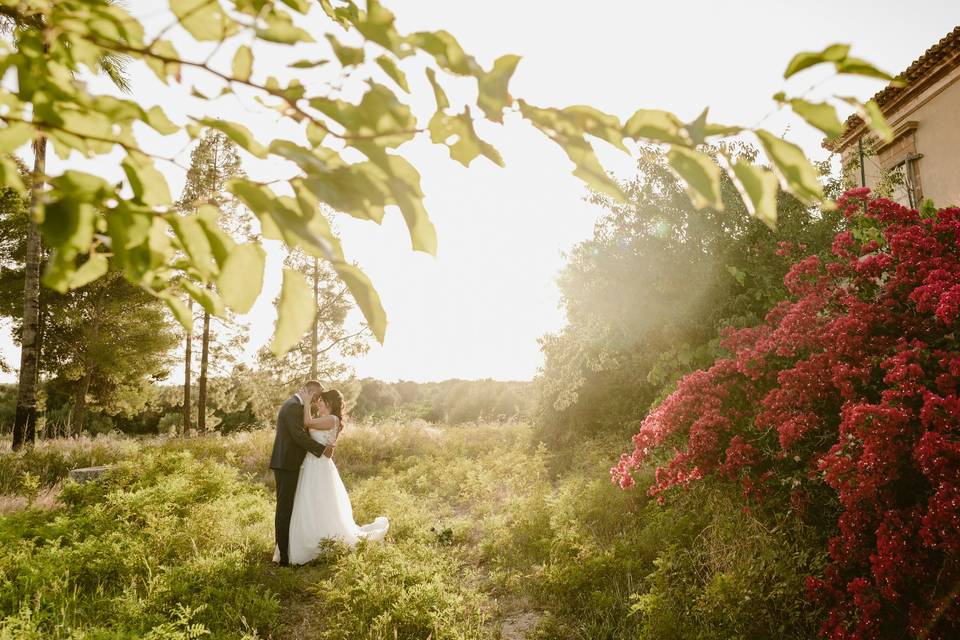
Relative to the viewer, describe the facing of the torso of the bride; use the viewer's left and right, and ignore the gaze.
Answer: facing to the left of the viewer

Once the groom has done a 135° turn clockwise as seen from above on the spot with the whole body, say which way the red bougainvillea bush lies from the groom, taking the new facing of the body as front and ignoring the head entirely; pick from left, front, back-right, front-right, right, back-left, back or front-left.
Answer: left

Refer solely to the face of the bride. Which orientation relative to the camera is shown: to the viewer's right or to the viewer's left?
to the viewer's left

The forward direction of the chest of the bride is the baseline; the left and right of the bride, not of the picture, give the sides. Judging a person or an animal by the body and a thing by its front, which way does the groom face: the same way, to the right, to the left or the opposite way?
the opposite way

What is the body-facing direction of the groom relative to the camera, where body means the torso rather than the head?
to the viewer's right

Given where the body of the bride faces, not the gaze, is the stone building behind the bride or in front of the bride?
behind

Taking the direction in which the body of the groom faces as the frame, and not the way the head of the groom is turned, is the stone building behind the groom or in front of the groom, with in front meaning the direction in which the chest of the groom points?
in front
